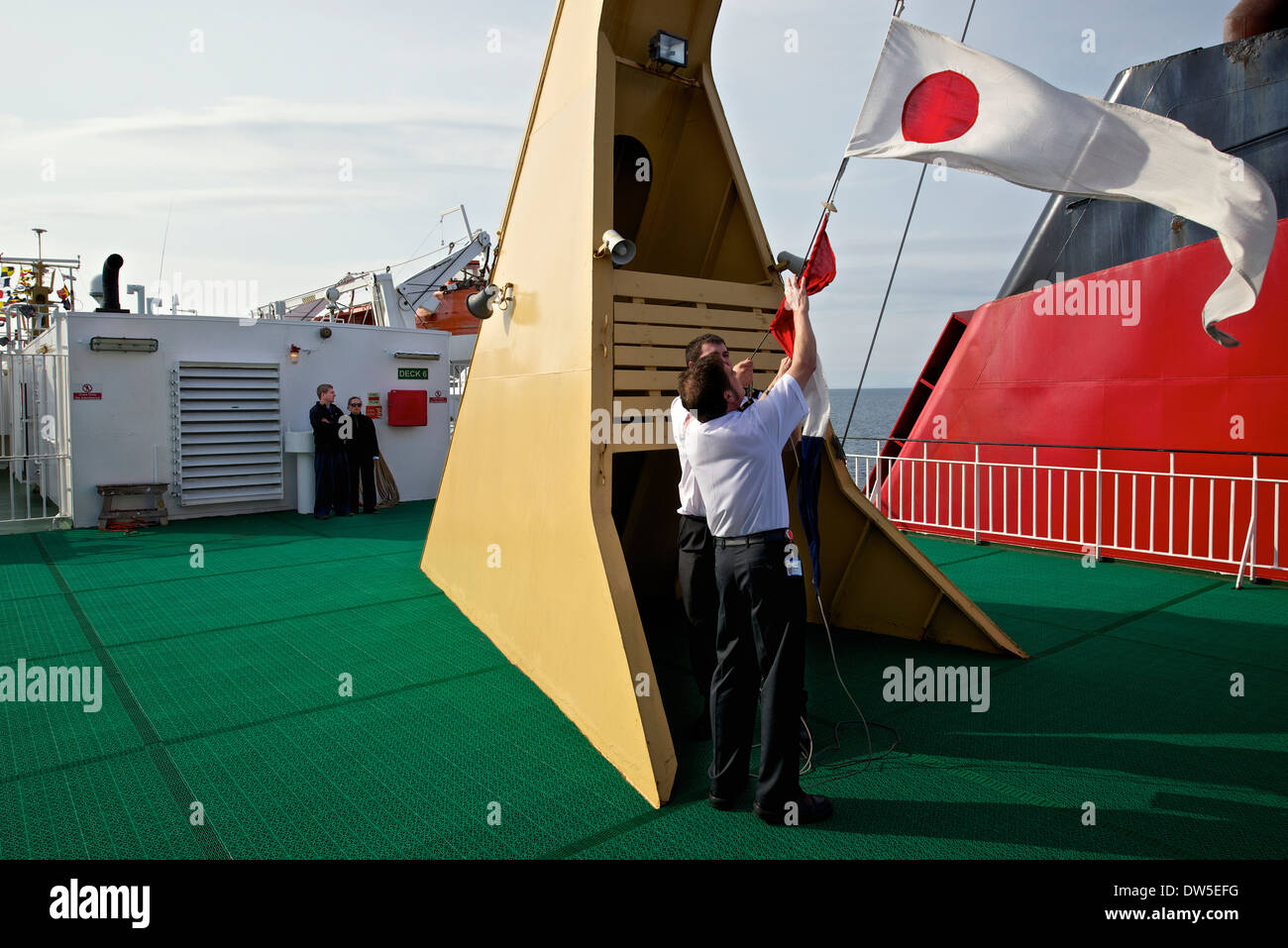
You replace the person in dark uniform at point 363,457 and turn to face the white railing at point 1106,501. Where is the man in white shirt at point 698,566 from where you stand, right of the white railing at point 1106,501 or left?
right

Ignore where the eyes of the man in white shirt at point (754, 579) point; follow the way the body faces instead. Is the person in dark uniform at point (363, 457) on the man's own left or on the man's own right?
on the man's own left

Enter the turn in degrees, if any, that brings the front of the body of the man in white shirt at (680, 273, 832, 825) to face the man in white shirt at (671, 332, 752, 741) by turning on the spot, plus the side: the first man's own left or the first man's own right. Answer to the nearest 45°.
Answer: approximately 45° to the first man's own left

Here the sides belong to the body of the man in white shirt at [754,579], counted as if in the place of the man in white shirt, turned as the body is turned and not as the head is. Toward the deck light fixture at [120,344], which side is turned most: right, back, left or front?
left

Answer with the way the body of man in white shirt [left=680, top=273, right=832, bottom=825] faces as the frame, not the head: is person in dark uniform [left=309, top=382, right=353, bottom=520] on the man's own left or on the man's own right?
on the man's own left

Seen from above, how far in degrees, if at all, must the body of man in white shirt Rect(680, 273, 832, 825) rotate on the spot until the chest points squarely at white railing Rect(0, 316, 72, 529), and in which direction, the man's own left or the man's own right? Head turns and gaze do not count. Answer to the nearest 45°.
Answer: approximately 90° to the man's own left

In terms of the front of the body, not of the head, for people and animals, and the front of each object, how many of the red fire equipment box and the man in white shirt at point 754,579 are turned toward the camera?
1

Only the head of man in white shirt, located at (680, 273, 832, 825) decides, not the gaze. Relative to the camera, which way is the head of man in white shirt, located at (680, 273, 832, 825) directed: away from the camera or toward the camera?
away from the camera

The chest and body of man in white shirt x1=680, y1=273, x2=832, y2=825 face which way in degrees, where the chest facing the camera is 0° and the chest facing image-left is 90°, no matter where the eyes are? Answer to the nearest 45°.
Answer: approximately 225°

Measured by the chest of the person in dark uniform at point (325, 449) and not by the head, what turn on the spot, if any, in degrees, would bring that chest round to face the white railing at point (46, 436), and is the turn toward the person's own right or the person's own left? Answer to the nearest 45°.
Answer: approximately 135° to the person's own right
